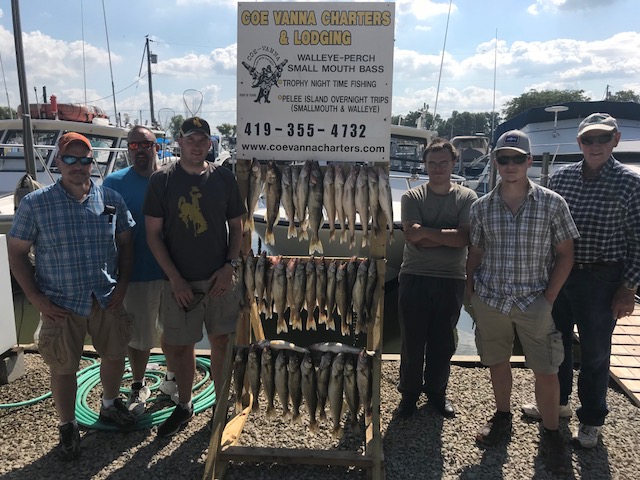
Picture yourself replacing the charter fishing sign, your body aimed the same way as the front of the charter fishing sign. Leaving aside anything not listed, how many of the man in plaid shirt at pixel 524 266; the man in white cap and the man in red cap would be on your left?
2

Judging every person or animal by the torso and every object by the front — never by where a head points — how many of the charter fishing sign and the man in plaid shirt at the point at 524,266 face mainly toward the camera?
2

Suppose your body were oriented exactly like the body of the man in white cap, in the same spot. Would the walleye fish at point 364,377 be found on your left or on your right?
on your right

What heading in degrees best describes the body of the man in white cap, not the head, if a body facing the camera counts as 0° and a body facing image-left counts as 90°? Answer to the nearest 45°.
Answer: approximately 0°

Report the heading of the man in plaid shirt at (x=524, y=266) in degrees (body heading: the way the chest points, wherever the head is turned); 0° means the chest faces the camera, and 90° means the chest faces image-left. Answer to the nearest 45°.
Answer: approximately 0°
